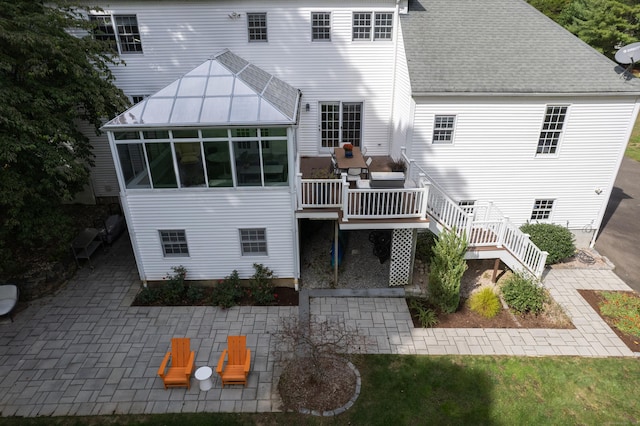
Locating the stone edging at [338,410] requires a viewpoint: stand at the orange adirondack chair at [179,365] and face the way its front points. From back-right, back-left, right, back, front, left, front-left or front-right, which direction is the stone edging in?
front-left

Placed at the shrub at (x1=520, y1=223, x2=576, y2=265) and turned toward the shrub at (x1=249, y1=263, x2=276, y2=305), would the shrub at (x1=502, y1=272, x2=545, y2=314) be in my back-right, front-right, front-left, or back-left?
front-left

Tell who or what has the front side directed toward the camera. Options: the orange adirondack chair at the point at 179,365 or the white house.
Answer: the orange adirondack chair

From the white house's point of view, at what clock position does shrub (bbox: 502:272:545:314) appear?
The shrub is roughly at 4 o'clock from the white house.

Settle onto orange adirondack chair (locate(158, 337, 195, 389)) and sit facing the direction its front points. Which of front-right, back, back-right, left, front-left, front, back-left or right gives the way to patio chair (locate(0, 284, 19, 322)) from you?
back-right

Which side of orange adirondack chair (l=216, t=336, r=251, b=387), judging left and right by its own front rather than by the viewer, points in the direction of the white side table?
right

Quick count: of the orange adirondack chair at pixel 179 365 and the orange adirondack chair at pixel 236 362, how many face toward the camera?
2

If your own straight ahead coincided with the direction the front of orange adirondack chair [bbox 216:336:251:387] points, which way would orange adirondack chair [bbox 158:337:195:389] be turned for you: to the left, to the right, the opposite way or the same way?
the same way

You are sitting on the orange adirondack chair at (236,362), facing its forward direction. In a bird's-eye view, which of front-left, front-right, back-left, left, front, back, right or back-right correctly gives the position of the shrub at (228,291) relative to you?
back

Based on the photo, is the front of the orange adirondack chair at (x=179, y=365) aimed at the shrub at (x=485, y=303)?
no

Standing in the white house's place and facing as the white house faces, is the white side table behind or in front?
behind

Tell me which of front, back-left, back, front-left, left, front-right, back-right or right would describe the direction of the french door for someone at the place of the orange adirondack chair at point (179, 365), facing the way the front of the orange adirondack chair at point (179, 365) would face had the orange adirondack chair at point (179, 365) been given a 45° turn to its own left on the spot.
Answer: left

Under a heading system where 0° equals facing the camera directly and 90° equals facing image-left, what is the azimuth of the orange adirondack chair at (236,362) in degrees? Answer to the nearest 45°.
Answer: approximately 0°

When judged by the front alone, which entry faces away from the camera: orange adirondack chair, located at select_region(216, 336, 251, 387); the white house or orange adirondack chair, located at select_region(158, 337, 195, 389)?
the white house

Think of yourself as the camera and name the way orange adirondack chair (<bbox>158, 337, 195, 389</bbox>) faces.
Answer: facing the viewer

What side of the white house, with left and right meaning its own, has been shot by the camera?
back
